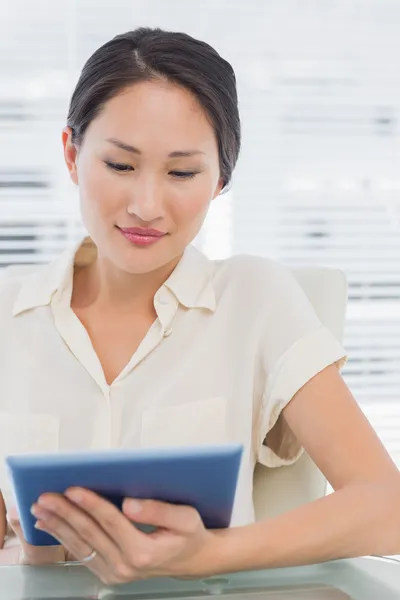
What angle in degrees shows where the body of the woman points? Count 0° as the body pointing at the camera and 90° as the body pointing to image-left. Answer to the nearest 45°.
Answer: approximately 0°

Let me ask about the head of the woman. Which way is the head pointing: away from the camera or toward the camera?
toward the camera
